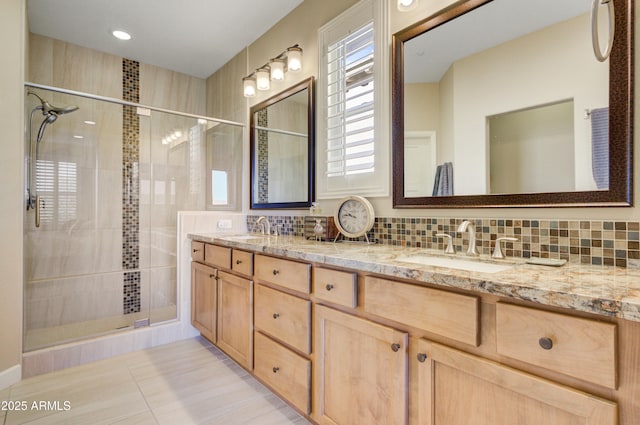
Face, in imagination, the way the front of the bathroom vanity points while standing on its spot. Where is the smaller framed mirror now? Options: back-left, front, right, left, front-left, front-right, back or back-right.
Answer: right

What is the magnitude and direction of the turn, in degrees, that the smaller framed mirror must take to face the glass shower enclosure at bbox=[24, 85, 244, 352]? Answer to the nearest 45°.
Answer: approximately 45° to its right

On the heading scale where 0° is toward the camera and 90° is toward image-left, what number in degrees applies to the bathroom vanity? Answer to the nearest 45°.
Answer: approximately 45°

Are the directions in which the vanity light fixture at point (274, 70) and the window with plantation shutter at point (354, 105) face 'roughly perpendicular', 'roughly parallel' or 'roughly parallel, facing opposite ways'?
roughly parallel

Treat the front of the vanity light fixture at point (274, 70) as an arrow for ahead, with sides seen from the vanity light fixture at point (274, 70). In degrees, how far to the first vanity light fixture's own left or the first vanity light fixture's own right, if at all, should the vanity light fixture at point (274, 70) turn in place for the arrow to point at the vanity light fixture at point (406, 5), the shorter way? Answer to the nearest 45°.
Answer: approximately 90° to the first vanity light fixture's own left

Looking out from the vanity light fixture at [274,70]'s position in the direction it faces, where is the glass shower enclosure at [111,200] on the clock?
The glass shower enclosure is roughly at 2 o'clock from the vanity light fixture.

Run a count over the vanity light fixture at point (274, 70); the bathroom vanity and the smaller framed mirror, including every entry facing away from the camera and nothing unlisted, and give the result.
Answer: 0

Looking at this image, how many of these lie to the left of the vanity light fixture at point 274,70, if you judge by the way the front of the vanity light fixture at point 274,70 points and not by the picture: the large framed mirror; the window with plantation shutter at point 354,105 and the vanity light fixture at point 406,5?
3

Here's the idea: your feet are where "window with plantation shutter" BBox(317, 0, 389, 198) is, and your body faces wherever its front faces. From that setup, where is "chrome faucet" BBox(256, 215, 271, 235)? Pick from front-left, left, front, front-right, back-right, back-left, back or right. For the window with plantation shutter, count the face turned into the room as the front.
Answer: right

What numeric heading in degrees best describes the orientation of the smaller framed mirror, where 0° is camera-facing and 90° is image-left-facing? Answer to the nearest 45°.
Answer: approximately 45°

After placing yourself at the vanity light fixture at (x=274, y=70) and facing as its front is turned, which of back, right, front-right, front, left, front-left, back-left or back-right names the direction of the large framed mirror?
left

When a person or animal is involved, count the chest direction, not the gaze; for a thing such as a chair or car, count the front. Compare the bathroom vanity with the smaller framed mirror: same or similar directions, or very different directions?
same or similar directions

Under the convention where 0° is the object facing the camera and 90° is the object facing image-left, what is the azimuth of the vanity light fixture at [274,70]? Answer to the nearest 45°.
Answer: approximately 45°

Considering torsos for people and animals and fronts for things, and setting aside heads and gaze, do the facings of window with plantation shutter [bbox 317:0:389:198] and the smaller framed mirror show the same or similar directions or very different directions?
same or similar directions
